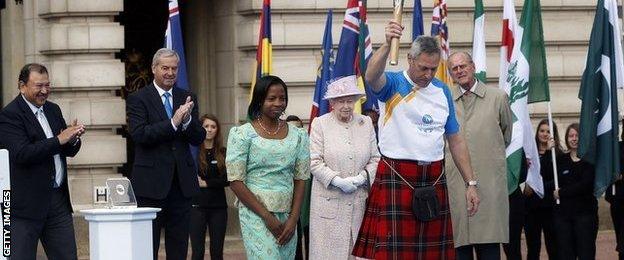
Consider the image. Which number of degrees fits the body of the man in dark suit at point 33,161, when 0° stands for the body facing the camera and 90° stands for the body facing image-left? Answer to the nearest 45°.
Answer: approximately 315°

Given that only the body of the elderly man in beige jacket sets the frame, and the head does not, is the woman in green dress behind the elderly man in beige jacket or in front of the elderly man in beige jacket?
in front

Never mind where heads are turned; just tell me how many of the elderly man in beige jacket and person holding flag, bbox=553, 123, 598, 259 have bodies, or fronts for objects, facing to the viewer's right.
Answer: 0

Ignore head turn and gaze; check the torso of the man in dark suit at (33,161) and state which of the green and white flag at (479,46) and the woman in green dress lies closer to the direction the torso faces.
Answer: the woman in green dress

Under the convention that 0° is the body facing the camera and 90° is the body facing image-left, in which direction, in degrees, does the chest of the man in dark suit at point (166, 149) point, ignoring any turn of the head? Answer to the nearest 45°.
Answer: approximately 315°

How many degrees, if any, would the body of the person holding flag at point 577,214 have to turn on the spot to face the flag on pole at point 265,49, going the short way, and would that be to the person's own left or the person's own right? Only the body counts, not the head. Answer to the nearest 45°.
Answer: approximately 45° to the person's own right
